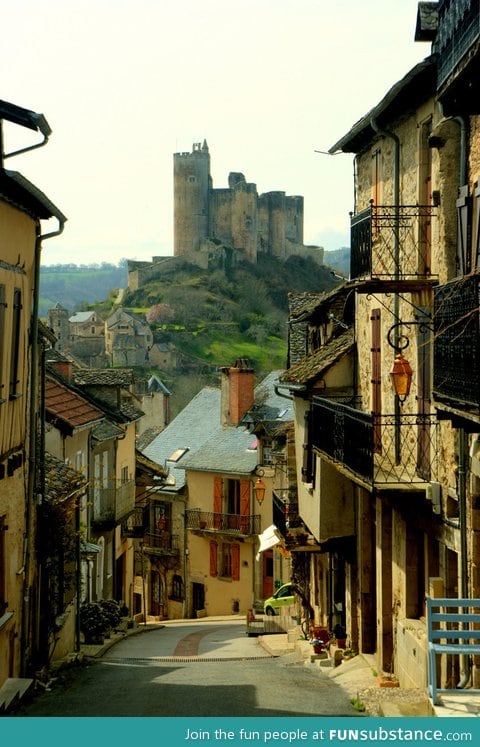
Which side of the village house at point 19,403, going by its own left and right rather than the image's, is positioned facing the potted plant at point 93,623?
left

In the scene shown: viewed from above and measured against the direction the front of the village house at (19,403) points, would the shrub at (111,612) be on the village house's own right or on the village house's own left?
on the village house's own left

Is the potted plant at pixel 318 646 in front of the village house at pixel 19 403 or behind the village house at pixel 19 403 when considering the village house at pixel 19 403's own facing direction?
in front

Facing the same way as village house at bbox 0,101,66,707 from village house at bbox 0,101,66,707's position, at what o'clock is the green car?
The green car is roughly at 10 o'clock from the village house.

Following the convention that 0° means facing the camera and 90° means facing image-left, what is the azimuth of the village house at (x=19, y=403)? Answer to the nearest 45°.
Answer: approximately 270°

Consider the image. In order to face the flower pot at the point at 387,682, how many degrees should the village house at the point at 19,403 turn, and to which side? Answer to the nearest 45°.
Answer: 0° — it already faces it

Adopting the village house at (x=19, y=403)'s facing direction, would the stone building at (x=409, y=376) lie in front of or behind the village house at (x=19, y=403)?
in front

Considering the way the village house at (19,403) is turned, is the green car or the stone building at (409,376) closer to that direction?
the stone building
